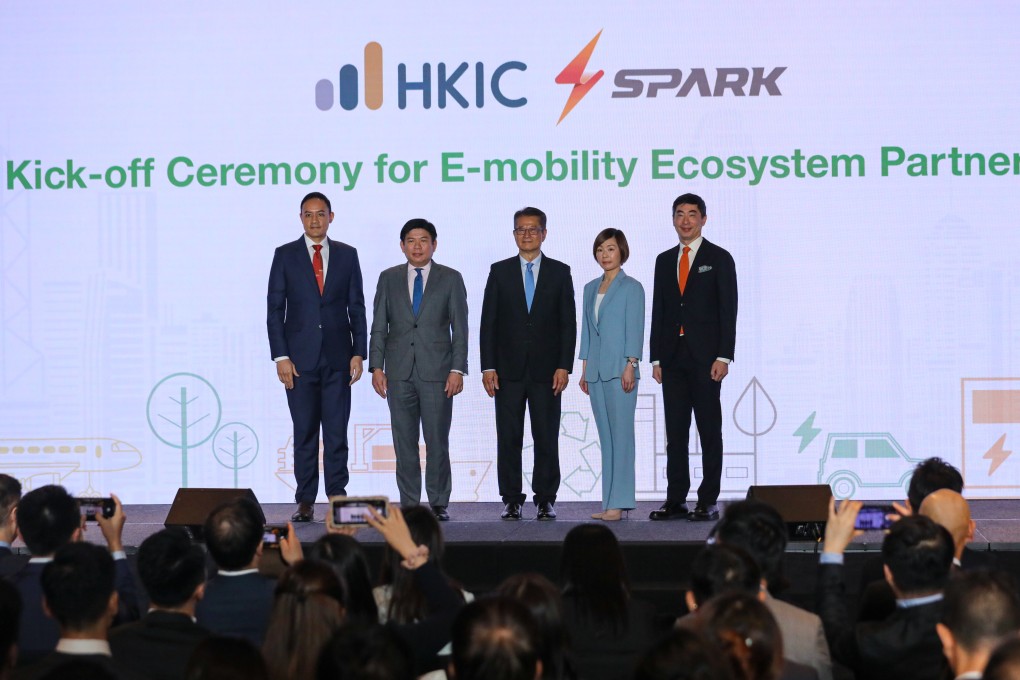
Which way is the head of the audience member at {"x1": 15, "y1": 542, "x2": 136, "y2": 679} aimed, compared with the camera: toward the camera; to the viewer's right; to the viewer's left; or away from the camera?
away from the camera

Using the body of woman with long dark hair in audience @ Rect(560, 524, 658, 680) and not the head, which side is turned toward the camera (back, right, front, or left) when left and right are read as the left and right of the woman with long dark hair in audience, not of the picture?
back

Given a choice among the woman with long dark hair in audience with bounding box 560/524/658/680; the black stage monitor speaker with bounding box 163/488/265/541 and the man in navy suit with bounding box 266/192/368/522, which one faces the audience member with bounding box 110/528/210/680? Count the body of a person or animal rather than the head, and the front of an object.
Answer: the man in navy suit

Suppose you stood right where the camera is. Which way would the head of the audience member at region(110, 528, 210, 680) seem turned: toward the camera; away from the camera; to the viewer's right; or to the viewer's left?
away from the camera

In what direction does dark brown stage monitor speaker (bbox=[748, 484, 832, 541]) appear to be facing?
away from the camera

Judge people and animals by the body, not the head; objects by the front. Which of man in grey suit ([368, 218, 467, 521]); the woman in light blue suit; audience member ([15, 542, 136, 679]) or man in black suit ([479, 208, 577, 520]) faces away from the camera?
the audience member

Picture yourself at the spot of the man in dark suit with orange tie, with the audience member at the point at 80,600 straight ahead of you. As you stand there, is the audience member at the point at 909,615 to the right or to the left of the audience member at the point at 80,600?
left

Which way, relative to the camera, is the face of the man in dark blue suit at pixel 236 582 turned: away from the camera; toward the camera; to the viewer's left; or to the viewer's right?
away from the camera

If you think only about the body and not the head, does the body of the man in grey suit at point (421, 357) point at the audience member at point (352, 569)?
yes

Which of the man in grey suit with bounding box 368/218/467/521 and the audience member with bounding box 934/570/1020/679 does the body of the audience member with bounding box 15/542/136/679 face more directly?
the man in grey suit

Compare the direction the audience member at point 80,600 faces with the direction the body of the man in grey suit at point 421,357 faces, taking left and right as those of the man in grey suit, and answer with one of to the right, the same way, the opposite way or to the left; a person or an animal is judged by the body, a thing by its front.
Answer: the opposite way
